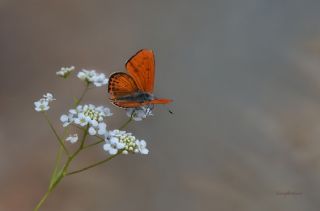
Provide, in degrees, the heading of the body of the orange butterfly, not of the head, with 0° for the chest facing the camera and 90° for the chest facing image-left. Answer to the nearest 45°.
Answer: approximately 270°
